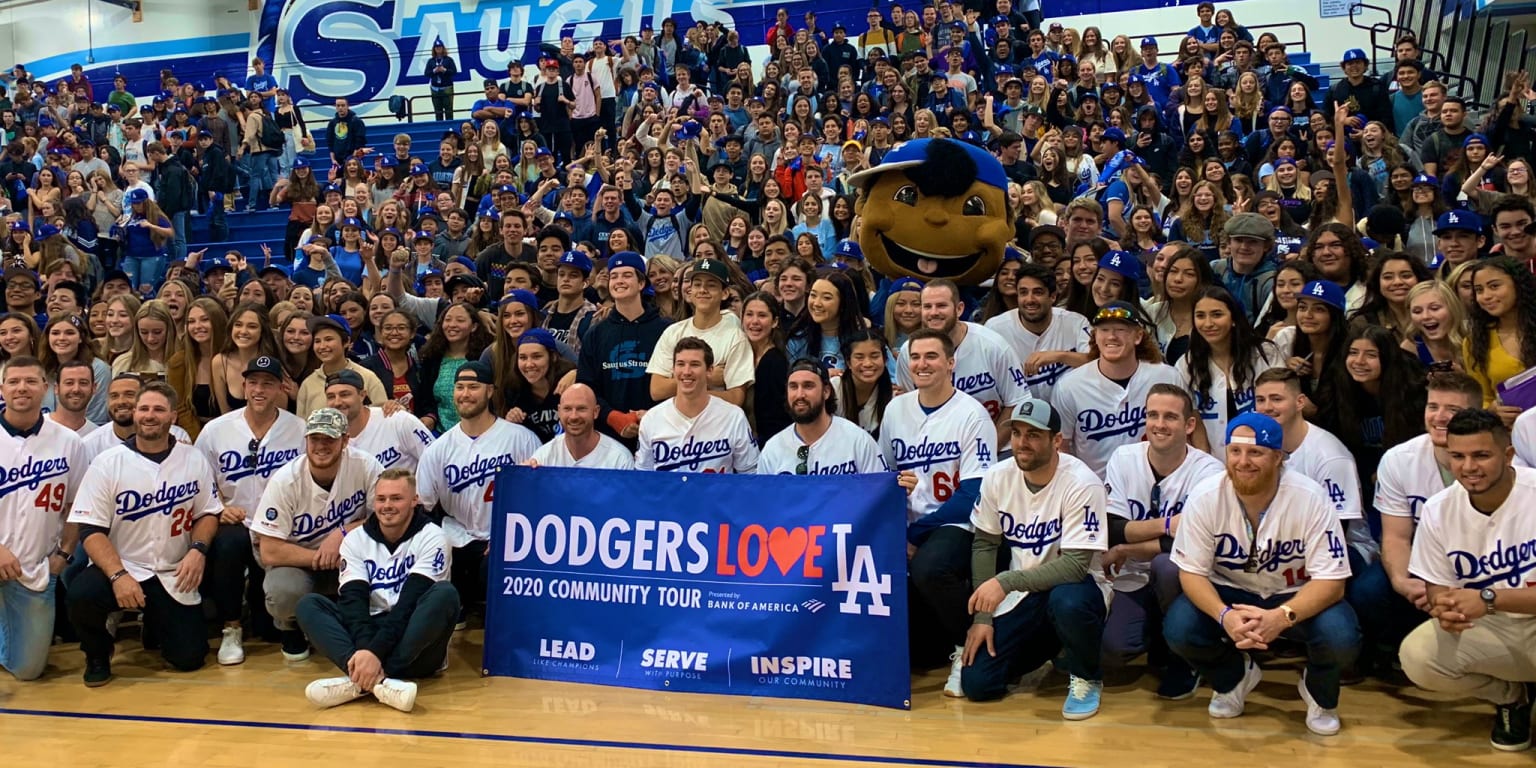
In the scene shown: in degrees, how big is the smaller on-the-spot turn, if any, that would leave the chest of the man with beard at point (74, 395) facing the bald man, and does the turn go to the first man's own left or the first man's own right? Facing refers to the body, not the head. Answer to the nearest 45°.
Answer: approximately 45° to the first man's own left

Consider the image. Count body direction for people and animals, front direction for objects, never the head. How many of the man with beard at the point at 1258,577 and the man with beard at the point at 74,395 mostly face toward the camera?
2

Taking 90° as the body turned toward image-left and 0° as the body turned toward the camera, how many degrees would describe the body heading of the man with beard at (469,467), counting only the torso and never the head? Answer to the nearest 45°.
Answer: approximately 0°

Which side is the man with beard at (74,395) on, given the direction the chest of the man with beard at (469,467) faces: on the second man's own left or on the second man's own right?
on the second man's own right

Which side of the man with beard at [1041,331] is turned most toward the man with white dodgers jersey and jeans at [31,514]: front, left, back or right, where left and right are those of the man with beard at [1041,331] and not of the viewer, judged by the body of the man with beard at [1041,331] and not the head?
right

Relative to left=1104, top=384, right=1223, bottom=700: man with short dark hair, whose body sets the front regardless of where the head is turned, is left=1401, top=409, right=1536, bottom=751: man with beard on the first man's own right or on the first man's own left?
on the first man's own left

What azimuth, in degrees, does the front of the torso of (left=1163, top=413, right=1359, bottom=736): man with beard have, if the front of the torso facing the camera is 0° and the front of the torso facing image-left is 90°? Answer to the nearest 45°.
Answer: approximately 0°
